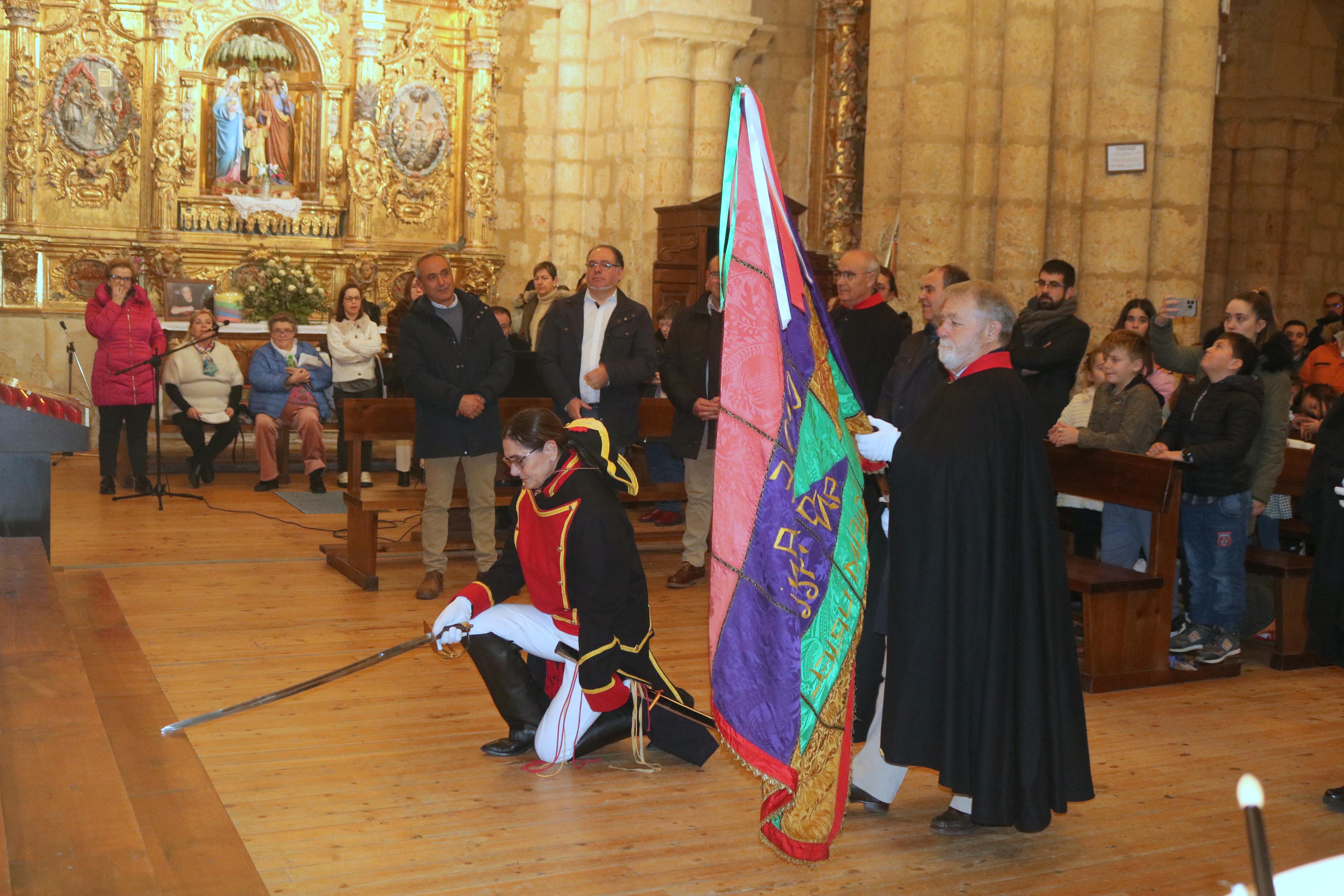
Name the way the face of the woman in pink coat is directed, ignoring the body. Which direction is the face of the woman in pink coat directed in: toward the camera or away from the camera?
toward the camera

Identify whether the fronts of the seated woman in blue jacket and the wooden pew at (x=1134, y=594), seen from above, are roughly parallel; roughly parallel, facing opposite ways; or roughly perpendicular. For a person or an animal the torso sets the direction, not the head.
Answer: roughly perpendicular

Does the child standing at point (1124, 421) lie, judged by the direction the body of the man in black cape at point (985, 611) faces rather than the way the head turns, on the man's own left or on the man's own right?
on the man's own right

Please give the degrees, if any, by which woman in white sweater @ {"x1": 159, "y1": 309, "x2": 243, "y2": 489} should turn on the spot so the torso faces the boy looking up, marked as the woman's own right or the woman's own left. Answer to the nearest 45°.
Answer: approximately 45° to the woman's own left

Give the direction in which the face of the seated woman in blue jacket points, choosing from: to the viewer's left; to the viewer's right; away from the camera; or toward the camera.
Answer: toward the camera

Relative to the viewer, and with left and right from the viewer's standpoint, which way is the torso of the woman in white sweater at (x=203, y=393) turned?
facing the viewer

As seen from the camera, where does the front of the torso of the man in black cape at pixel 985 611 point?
to the viewer's left

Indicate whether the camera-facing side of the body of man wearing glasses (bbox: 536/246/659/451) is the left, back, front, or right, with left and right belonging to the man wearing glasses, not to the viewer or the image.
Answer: front

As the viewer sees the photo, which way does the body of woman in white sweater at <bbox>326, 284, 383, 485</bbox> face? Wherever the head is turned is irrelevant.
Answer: toward the camera

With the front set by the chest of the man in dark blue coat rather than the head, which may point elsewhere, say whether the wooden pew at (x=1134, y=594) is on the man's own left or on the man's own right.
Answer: on the man's own left

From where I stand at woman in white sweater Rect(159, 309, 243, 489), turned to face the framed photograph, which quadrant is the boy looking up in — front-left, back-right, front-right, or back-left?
back-right

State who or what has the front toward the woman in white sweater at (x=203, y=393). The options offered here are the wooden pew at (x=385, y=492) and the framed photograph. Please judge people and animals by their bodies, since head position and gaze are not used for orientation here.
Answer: the framed photograph

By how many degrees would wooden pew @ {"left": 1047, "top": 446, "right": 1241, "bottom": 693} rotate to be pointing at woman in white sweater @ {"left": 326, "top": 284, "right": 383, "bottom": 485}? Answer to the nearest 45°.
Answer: approximately 90° to its right

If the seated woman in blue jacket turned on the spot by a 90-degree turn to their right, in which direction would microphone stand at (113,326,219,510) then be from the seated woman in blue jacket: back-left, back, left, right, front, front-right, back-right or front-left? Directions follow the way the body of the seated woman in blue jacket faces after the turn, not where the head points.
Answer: front-left

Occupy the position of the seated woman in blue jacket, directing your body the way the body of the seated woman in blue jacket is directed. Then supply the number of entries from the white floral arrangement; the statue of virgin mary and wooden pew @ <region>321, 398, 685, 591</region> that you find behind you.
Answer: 2

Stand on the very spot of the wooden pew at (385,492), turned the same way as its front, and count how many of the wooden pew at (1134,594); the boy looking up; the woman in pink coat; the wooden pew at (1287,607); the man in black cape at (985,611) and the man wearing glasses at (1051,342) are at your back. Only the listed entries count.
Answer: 1
